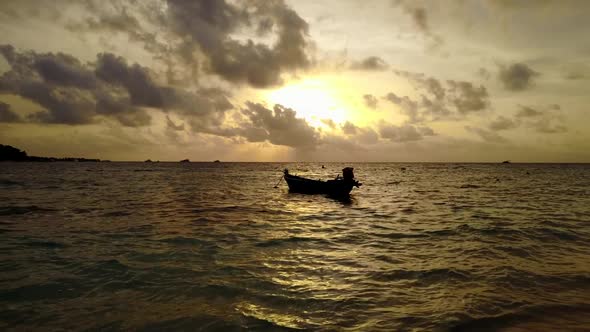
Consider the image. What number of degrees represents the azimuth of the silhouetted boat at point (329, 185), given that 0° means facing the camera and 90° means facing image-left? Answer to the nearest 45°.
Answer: approximately 90°
